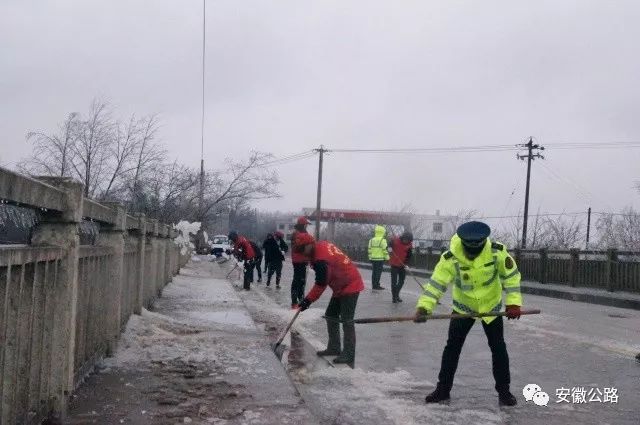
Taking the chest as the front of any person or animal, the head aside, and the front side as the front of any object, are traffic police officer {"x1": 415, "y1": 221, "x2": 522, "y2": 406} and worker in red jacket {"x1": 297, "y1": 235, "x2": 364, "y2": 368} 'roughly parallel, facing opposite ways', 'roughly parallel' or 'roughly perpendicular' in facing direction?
roughly perpendicular

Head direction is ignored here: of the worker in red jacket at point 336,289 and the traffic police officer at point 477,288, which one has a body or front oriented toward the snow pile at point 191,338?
the worker in red jacket

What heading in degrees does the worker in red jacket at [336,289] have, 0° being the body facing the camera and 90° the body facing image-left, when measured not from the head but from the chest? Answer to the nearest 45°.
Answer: approximately 90°

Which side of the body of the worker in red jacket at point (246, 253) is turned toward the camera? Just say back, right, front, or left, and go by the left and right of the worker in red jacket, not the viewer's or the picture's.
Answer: left

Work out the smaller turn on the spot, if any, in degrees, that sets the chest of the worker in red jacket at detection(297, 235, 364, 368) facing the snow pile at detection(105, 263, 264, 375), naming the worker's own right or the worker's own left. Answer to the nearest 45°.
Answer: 0° — they already face it

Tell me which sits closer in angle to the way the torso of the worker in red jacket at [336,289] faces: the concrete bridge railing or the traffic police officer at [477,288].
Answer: the concrete bridge railing

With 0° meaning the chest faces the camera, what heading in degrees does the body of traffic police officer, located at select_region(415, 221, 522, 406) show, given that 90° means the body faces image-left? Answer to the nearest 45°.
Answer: approximately 0°

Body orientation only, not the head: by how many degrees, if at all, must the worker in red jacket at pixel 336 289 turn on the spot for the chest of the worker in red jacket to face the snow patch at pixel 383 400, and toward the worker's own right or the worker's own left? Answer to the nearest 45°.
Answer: approximately 90° to the worker's own left

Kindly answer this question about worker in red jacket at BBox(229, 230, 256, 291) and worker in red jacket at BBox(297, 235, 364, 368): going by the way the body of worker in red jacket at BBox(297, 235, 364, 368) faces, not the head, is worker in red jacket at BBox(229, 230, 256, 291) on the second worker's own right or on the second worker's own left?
on the second worker's own right

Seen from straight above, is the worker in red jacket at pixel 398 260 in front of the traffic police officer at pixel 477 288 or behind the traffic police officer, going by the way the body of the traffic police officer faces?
behind

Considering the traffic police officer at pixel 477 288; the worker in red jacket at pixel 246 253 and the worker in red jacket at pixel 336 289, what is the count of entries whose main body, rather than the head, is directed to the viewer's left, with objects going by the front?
2
